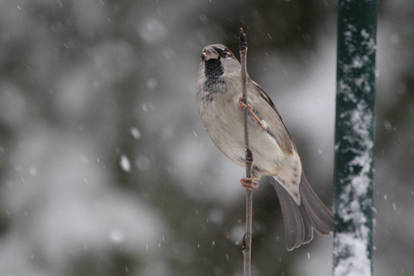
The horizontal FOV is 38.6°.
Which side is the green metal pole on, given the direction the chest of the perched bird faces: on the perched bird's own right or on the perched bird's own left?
on the perched bird's own left

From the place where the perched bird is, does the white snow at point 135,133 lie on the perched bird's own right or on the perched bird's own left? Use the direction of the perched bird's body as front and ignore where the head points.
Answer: on the perched bird's own right

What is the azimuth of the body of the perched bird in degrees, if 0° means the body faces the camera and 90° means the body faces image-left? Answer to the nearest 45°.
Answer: approximately 45°
